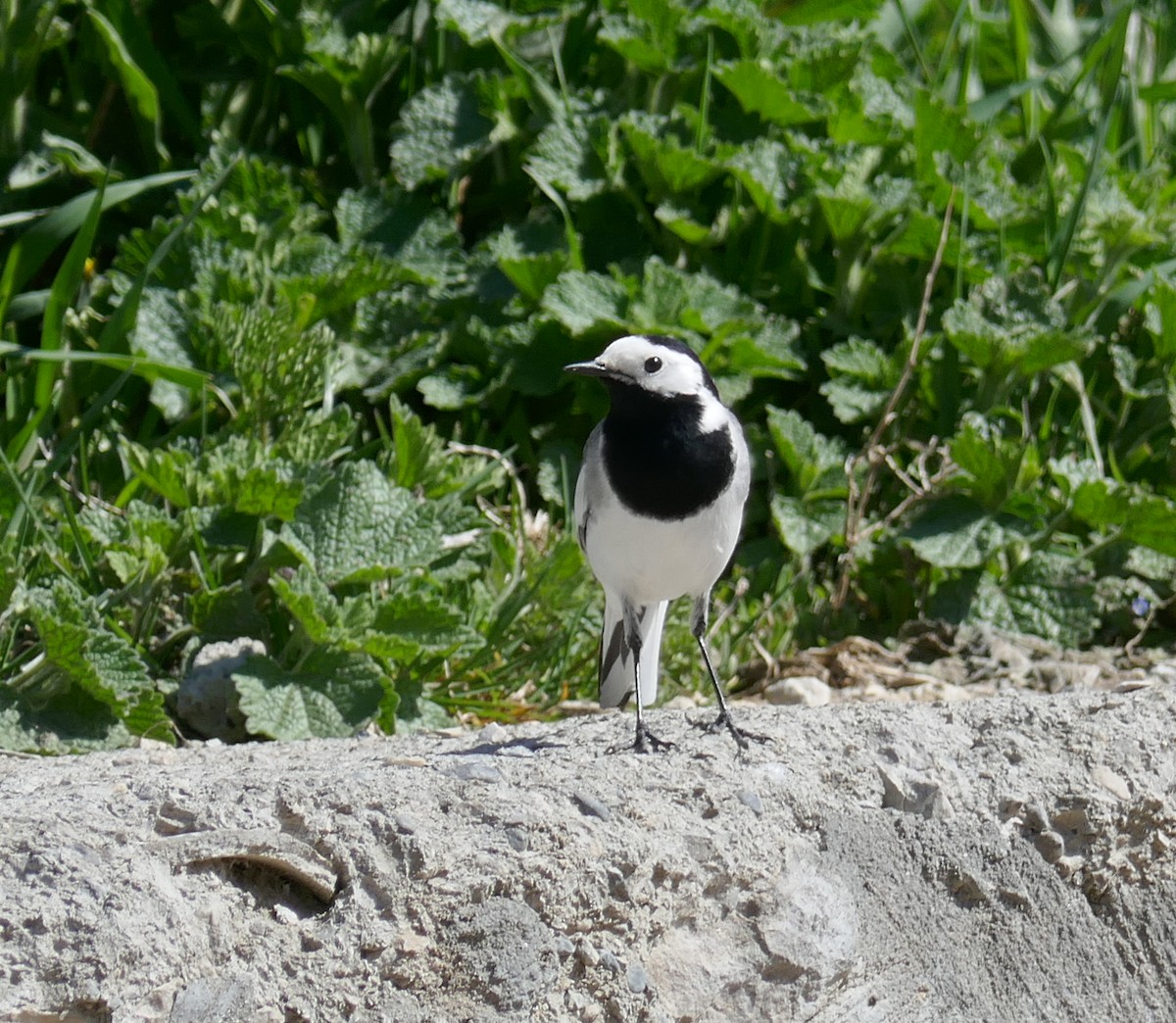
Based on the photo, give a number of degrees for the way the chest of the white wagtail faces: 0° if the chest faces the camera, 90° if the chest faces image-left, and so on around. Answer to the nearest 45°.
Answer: approximately 0°

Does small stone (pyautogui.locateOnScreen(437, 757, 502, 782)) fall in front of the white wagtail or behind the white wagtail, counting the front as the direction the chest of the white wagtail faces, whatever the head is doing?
in front

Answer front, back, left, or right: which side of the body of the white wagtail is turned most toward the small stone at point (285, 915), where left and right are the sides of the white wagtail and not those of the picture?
front

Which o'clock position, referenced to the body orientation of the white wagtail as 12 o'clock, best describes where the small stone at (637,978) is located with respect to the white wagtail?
The small stone is roughly at 12 o'clock from the white wagtail.
